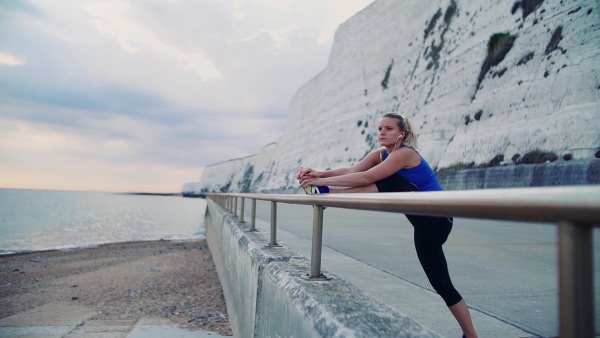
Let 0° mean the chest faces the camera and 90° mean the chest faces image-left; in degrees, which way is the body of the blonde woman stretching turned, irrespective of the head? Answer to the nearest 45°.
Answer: approximately 90°
